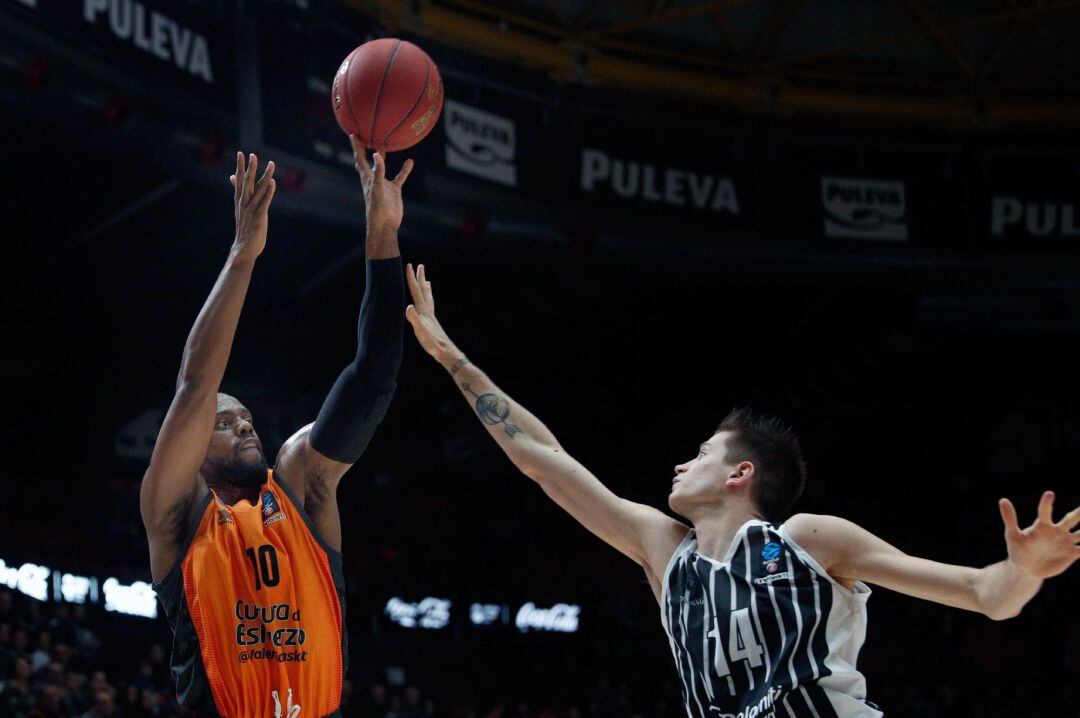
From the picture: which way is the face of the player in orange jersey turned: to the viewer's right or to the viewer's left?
to the viewer's right

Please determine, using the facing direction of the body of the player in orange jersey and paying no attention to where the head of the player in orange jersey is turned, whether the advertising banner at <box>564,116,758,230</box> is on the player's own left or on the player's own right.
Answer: on the player's own left

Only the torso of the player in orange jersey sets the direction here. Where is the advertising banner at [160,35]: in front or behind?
behind

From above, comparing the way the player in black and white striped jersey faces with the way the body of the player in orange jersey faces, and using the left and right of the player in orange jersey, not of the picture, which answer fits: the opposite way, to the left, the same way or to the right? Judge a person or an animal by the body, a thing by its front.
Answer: to the right

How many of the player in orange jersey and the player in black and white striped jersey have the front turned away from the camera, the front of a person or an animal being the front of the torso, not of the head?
0

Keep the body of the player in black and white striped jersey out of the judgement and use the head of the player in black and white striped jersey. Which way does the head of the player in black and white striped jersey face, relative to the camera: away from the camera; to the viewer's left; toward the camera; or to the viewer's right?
to the viewer's left

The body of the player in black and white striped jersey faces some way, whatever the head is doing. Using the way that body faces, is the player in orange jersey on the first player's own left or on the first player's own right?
on the first player's own right

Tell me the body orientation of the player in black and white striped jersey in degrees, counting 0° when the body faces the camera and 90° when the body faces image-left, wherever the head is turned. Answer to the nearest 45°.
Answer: approximately 45°
